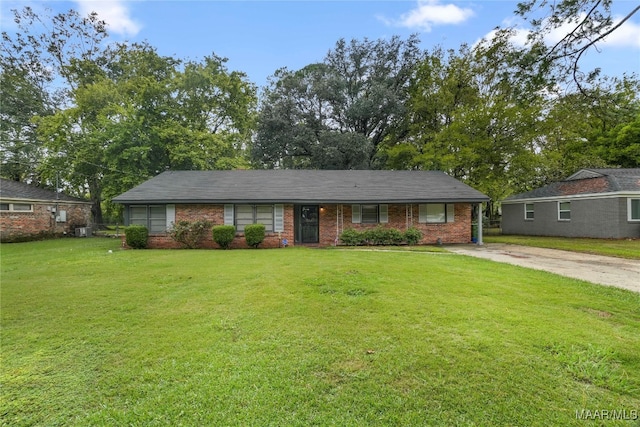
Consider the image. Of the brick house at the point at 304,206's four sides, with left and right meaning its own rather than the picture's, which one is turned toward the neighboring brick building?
right

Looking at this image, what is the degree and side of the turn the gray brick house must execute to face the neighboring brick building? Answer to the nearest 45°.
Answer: approximately 90° to its right

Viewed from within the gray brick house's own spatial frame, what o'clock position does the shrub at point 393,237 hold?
The shrub is roughly at 3 o'clock from the gray brick house.

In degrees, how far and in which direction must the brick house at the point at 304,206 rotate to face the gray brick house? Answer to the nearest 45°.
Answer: approximately 90° to its left

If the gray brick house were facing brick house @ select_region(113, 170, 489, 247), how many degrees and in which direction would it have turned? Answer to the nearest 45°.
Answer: approximately 90° to its right

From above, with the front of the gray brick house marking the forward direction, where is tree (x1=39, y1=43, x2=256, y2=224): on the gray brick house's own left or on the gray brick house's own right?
on the gray brick house's own right

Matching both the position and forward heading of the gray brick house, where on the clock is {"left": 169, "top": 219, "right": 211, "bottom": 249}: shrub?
The shrub is roughly at 3 o'clock from the gray brick house.

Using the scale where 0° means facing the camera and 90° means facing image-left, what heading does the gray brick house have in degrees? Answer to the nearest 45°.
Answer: approximately 315°
